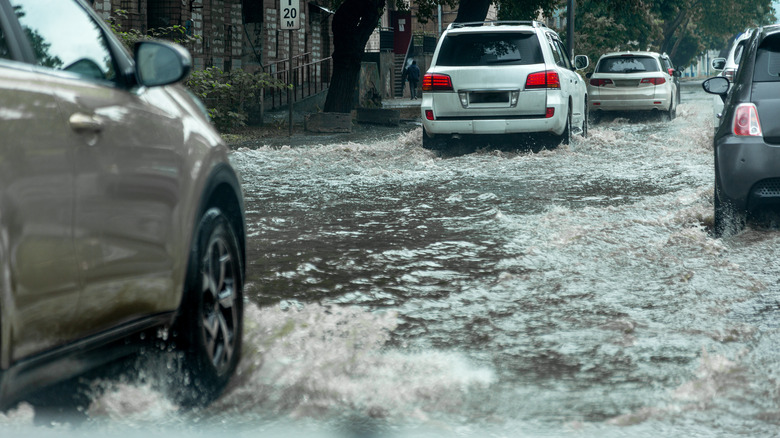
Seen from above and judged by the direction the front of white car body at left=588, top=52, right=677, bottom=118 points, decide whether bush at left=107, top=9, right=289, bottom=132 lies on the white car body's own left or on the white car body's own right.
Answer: on the white car body's own left

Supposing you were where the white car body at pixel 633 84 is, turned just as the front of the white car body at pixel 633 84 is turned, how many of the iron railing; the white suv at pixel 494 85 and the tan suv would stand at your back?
2

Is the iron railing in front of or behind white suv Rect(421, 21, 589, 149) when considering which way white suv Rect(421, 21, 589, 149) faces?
in front

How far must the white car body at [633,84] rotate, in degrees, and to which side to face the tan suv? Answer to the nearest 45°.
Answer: approximately 180°

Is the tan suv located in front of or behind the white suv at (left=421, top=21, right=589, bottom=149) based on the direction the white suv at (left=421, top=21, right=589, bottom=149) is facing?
behind

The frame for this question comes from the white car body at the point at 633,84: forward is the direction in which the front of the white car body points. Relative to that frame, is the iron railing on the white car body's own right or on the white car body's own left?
on the white car body's own left

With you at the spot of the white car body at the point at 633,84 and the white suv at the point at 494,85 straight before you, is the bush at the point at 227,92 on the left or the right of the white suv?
right

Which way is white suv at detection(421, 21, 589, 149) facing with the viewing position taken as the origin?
facing away from the viewer

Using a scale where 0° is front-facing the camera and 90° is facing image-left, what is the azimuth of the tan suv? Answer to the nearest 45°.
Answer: approximately 225°

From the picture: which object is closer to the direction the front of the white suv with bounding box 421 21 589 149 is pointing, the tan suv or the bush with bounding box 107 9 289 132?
the bush

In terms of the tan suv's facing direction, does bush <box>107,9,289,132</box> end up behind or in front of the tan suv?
in front

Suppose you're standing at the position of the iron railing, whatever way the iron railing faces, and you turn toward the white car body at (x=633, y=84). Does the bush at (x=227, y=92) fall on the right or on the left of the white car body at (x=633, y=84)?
right

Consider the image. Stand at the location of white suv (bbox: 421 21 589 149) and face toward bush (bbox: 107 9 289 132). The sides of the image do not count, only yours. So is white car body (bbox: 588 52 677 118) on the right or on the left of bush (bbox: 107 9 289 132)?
right

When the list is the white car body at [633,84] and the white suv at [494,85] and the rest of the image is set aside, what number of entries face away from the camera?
2

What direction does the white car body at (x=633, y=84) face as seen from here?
away from the camera
